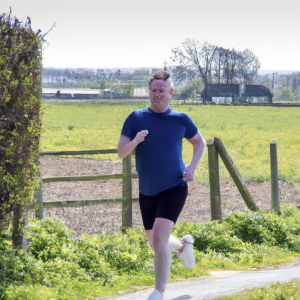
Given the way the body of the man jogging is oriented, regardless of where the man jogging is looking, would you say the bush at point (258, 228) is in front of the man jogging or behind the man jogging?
behind

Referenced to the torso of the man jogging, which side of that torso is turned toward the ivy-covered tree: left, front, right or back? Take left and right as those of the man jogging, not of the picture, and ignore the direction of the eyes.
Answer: right

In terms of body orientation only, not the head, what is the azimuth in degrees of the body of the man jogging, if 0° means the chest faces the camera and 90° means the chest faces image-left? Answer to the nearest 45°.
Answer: approximately 0°
